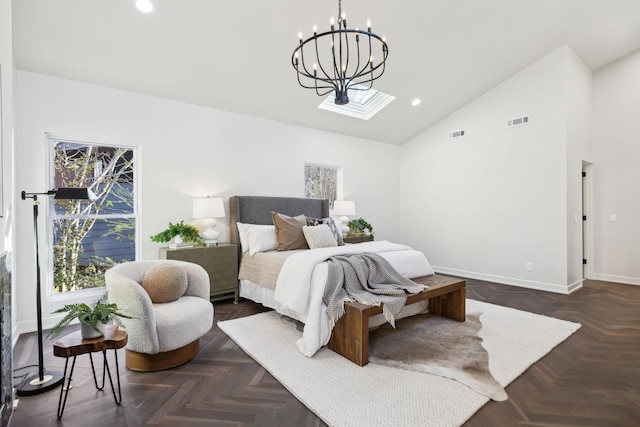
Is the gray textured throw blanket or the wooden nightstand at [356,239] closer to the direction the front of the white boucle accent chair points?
the gray textured throw blanket

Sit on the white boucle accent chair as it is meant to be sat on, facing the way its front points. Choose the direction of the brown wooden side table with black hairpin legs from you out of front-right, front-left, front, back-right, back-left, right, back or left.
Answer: right

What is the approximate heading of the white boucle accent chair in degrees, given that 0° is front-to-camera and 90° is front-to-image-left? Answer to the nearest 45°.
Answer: approximately 315°

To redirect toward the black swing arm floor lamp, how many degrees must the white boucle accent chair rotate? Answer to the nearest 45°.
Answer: approximately 135° to its right

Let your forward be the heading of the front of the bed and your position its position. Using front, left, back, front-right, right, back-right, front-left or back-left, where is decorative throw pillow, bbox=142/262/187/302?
right

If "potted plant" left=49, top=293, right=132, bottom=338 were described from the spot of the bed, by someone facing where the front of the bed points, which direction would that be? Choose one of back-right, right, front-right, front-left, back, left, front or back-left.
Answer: right

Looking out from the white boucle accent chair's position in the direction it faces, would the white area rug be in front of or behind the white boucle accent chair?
in front

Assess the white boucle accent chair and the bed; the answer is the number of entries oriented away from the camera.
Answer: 0

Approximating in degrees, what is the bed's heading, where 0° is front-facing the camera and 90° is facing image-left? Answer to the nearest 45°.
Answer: approximately 315°

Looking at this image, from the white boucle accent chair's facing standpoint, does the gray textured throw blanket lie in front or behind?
in front

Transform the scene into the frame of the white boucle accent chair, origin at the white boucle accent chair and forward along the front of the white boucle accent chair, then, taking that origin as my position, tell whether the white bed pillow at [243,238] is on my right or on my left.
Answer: on my left

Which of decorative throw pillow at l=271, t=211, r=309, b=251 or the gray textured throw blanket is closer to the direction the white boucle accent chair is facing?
the gray textured throw blanket
